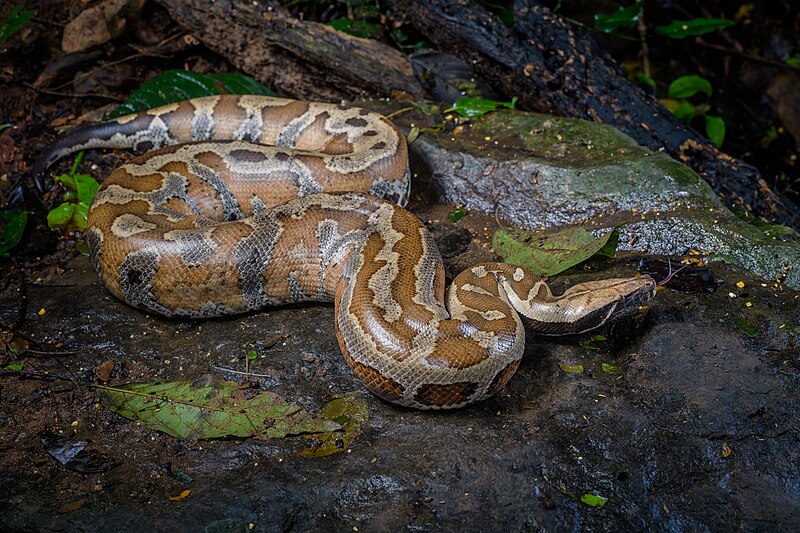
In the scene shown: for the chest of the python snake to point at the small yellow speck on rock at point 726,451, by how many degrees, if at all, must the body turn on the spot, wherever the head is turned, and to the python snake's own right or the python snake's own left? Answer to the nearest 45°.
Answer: approximately 45° to the python snake's own right

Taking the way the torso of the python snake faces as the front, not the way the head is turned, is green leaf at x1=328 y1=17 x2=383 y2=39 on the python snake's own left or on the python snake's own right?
on the python snake's own left

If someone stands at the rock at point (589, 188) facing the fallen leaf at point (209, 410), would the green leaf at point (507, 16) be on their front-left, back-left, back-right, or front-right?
back-right

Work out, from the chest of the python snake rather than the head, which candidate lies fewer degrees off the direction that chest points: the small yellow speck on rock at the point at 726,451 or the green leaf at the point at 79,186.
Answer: the small yellow speck on rock

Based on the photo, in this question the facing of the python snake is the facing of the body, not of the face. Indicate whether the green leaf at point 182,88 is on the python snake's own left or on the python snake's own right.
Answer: on the python snake's own left

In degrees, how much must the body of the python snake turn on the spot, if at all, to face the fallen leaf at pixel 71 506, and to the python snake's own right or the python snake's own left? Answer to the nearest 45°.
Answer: approximately 135° to the python snake's own right

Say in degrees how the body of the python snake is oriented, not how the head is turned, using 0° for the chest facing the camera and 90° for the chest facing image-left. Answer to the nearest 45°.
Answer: approximately 270°

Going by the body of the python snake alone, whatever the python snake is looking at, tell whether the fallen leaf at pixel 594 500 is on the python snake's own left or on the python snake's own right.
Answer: on the python snake's own right

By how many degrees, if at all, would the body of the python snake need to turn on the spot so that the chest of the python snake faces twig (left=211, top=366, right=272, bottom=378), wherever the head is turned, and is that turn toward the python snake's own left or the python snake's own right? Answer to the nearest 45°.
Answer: approximately 135° to the python snake's own right

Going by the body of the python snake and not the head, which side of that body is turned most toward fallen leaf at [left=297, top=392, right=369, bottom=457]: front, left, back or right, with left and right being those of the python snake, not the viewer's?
right

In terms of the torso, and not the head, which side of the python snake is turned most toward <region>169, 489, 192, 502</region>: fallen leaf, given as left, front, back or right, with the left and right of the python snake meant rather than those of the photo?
right
